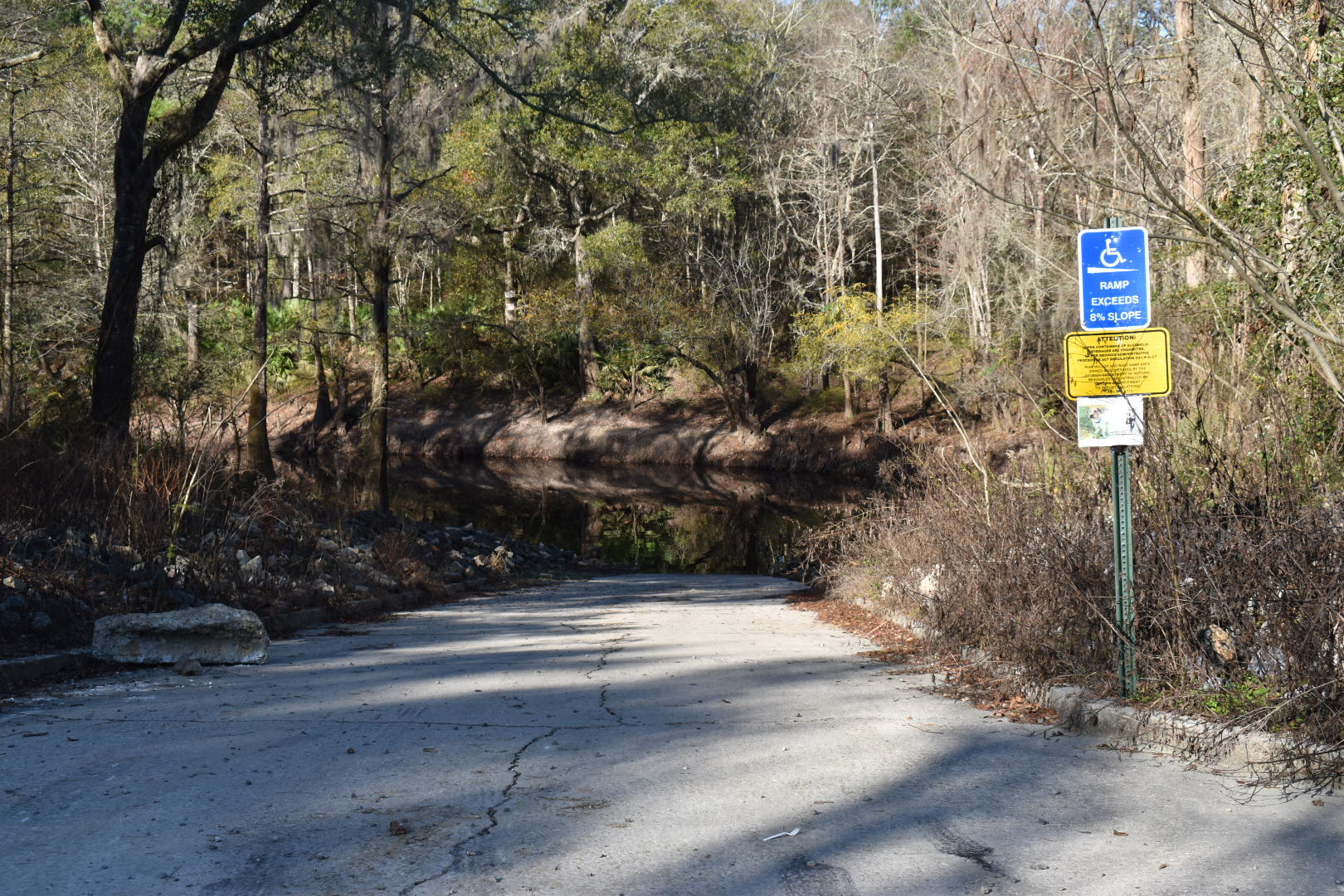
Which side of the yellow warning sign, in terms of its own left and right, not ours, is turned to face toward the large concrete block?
right

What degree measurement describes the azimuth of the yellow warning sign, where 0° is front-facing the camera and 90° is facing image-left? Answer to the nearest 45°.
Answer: approximately 0°

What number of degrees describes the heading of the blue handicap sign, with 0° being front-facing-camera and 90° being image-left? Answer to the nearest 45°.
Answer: approximately 0°

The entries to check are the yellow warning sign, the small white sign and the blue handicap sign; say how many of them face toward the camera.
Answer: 3

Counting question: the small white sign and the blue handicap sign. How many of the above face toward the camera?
2
